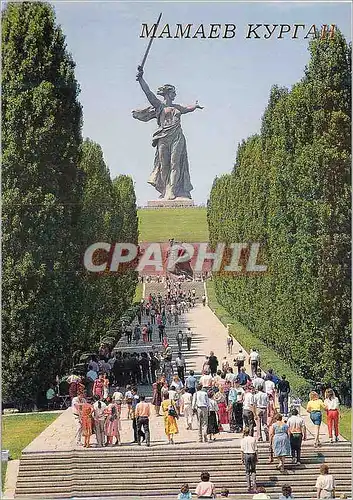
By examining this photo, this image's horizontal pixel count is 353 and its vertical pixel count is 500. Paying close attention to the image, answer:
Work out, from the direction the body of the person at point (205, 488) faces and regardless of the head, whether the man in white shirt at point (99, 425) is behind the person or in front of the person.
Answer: in front

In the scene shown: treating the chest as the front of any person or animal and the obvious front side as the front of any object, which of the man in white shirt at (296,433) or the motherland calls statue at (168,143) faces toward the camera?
the motherland calls statue

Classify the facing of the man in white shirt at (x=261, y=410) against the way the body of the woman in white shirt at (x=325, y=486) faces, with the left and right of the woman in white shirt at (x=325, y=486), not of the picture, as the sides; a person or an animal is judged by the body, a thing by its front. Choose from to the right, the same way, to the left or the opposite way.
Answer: the same way

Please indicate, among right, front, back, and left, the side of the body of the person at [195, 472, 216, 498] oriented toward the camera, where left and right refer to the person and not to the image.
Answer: back

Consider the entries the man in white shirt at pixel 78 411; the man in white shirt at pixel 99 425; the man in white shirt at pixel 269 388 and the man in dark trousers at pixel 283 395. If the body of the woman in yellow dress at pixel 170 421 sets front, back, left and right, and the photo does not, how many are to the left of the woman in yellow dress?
2

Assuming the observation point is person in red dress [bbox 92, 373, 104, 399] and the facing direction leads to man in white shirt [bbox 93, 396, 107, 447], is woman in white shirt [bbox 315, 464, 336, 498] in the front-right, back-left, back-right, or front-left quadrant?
front-left
